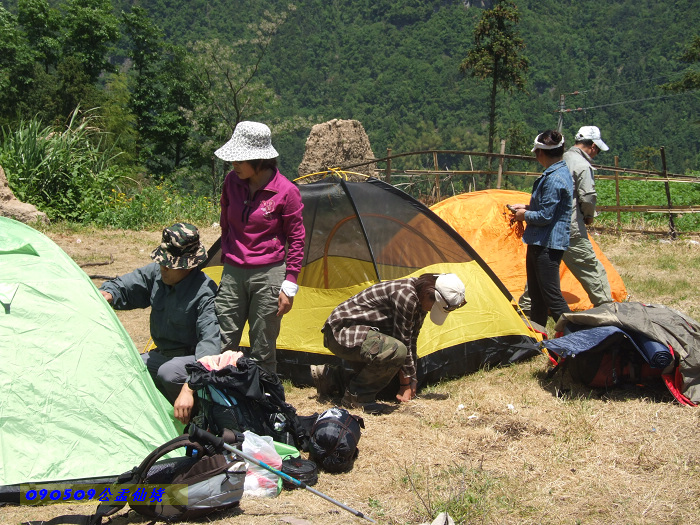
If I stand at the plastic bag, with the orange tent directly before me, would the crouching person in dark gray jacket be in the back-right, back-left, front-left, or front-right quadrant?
front-left

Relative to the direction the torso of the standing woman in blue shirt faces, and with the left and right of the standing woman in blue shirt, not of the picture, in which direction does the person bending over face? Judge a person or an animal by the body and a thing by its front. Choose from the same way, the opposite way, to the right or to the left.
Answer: the opposite way

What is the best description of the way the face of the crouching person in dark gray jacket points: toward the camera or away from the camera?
toward the camera

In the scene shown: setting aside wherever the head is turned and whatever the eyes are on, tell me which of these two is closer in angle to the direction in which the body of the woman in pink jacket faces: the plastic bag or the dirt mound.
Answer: the plastic bag

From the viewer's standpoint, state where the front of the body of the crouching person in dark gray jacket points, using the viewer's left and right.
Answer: facing the viewer and to the left of the viewer

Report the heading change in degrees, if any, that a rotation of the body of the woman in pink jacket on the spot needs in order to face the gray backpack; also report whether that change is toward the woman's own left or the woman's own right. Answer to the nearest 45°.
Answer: approximately 45° to the woman's own left

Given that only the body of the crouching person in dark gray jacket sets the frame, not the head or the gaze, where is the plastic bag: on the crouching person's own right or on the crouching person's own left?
on the crouching person's own left

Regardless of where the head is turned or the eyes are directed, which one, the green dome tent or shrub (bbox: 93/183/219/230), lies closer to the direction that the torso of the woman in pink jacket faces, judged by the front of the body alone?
the green dome tent

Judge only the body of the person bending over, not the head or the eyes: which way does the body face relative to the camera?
to the viewer's right

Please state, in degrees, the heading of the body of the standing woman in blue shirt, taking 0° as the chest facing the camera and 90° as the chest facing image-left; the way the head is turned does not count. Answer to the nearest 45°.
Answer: approximately 90°

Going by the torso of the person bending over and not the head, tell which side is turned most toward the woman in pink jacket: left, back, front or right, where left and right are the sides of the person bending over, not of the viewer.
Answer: back
